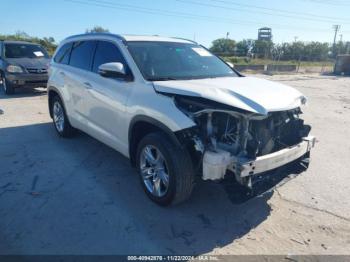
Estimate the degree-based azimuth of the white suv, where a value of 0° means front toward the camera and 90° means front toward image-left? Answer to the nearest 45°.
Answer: approximately 315°
